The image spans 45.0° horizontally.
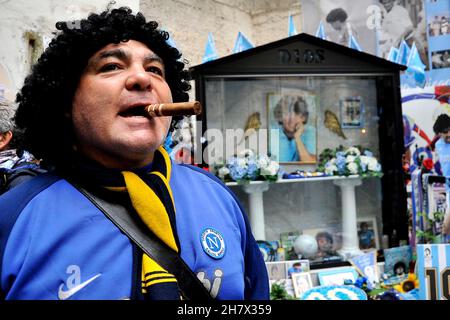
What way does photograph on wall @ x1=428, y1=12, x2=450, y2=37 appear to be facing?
toward the camera

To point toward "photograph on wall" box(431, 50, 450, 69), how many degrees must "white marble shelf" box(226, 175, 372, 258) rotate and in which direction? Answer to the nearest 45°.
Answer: approximately 135° to its left

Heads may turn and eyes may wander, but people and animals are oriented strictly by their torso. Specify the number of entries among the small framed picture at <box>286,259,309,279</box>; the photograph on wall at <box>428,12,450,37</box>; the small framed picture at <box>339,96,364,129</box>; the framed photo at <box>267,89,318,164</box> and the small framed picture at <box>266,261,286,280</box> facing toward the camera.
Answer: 5

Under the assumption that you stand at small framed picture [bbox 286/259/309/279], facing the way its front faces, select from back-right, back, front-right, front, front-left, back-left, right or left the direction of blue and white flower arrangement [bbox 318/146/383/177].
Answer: back-left

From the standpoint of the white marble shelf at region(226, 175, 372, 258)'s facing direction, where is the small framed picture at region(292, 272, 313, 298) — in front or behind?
in front

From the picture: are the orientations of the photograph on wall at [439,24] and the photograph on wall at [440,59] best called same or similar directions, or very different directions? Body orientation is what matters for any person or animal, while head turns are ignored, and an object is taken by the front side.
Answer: same or similar directions

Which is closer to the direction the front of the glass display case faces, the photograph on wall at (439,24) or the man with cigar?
the man with cigar

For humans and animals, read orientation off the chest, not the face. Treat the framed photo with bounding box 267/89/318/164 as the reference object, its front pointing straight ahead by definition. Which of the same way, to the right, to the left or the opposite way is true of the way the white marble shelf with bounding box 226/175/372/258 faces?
the same way

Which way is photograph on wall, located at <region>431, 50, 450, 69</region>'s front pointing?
toward the camera

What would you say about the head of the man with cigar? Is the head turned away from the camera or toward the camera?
toward the camera

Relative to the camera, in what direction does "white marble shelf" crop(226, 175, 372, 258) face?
facing the viewer

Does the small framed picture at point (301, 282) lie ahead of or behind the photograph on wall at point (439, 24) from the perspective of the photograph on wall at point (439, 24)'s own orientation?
ahead

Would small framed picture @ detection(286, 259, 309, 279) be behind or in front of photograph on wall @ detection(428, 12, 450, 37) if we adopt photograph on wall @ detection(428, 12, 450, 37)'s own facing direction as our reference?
in front

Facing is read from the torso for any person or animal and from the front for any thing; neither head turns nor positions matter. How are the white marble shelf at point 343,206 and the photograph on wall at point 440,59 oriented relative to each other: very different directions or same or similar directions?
same or similar directions

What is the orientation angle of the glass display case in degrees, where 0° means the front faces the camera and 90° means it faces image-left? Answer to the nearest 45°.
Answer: approximately 0°
